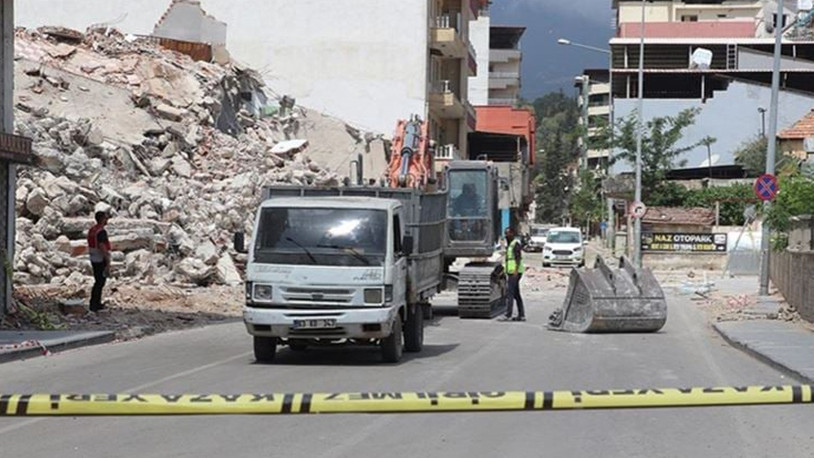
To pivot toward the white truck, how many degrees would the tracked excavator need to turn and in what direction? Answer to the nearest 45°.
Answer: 0° — it already faces it

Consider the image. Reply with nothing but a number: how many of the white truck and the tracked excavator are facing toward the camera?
2

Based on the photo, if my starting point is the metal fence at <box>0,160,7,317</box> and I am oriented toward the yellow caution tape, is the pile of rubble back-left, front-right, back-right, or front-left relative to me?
back-left

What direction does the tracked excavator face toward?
toward the camera

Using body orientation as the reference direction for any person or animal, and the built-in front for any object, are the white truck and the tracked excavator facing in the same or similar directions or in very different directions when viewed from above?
same or similar directions

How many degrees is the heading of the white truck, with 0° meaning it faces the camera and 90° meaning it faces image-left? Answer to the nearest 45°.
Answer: approximately 0°

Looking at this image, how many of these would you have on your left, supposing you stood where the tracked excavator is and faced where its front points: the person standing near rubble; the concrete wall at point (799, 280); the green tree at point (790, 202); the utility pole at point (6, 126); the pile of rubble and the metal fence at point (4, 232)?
2

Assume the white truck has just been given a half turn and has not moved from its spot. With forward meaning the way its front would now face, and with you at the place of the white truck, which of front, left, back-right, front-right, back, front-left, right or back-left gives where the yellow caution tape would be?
back

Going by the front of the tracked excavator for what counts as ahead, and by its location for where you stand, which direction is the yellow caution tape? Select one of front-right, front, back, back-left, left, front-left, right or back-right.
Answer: front

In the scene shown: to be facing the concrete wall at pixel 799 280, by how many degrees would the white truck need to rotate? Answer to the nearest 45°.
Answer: approximately 135° to its left
